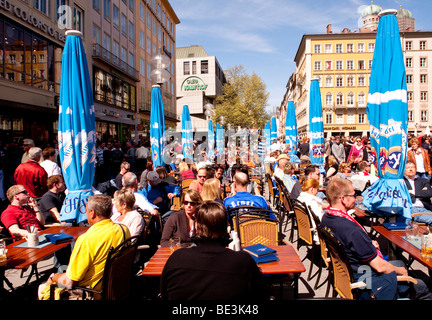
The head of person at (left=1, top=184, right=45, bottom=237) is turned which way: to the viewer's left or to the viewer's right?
to the viewer's right

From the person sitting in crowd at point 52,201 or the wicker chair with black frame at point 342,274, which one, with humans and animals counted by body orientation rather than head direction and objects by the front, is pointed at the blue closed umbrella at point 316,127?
the person sitting in crowd

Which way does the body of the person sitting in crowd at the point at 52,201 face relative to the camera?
to the viewer's right

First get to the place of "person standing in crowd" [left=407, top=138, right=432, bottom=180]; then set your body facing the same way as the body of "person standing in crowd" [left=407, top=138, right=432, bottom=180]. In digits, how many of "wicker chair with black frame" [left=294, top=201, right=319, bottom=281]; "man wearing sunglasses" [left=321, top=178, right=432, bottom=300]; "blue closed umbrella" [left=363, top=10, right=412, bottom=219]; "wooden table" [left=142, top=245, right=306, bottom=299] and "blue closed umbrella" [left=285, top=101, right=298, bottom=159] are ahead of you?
4

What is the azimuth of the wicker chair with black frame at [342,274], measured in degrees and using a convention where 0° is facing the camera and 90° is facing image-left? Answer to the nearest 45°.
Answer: approximately 270°

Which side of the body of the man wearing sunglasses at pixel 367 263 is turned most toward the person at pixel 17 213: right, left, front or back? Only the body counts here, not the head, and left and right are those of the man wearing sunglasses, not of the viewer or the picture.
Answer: back

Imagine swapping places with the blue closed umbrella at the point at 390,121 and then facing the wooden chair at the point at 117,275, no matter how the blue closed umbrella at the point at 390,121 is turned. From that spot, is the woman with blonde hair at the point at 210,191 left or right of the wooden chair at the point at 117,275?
right

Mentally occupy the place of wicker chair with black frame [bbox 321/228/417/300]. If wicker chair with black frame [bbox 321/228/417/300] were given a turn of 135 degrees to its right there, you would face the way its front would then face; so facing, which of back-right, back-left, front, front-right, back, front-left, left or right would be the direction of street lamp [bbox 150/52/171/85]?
right
